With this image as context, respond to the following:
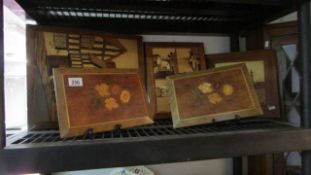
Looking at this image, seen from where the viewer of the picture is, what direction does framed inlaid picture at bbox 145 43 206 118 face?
facing the viewer

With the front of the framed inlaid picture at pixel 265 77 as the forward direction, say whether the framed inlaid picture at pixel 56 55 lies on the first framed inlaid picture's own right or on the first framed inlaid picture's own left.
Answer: on the first framed inlaid picture's own right

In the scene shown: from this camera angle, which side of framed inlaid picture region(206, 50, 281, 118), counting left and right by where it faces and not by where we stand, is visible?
front

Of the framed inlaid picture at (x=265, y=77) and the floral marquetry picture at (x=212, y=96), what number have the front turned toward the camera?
2

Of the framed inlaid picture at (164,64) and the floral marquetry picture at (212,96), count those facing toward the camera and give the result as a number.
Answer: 2

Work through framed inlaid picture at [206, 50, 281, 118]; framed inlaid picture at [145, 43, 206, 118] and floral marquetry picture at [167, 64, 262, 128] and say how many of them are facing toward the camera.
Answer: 3

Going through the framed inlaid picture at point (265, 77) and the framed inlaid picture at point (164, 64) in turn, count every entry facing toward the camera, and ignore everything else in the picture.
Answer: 2
